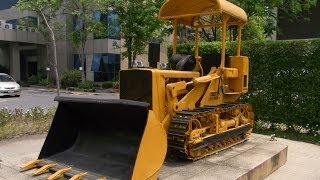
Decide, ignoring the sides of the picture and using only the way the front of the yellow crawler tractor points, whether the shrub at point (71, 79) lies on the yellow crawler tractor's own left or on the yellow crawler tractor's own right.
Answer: on the yellow crawler tractor's own right

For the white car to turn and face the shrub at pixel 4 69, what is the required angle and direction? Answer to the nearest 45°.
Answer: approximately 135° to its left

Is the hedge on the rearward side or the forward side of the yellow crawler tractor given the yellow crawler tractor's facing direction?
on the rearward side

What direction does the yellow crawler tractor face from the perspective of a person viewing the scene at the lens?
facing the viewer and to the left of the viewer

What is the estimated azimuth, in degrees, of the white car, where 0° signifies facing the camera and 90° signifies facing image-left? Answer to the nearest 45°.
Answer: approximately 315°

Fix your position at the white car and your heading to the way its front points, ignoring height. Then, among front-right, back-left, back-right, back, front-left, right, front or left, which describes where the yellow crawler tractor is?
front-right

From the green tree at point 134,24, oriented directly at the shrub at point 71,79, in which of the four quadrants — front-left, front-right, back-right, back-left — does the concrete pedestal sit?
back-left

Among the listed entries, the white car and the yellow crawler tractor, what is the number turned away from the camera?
0

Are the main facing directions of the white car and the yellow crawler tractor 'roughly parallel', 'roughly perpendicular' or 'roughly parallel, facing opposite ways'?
roughly perpendicular

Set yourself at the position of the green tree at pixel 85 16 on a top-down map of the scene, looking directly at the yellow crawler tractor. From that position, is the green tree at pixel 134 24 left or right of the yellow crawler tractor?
left
